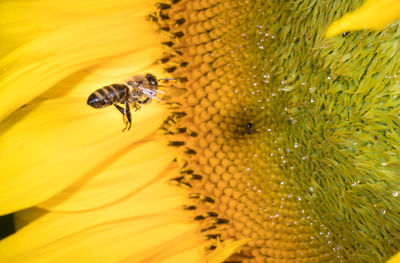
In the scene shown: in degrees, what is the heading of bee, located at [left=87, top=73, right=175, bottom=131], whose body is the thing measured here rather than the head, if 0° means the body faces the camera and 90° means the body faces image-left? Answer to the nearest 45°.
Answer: approximately 270°

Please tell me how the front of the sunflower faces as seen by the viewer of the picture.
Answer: facing the viewer

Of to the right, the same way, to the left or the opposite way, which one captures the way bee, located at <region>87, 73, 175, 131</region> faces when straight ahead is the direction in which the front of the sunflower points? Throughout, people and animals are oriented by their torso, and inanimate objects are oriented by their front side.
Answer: to the left
